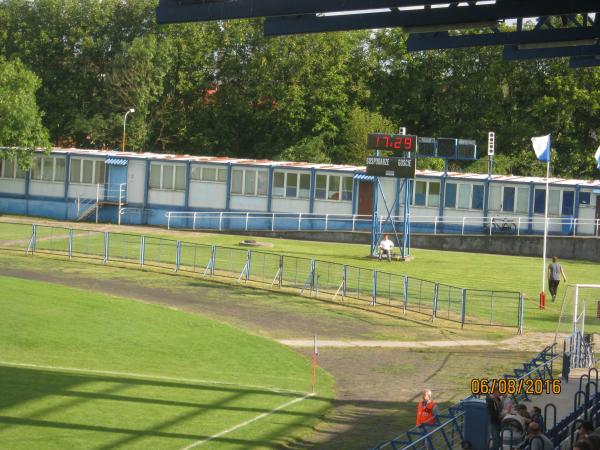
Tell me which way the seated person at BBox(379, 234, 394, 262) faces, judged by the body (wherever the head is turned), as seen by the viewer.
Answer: toward the camera

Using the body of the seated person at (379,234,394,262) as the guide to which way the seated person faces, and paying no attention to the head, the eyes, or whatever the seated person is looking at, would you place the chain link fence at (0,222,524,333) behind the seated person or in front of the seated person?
in front

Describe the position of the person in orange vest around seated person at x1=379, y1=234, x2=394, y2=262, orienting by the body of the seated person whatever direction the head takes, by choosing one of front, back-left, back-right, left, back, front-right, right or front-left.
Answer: front

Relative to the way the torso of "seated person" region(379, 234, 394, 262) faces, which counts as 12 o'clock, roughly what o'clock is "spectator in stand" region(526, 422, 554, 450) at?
The spectator in stand is roughly at 12 o'clock from the seated person.

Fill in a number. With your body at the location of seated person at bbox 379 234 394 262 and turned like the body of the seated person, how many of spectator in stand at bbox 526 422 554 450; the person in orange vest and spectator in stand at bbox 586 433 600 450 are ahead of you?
3

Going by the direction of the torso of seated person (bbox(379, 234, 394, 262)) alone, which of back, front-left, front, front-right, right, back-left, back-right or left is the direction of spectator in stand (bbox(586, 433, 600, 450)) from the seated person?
front

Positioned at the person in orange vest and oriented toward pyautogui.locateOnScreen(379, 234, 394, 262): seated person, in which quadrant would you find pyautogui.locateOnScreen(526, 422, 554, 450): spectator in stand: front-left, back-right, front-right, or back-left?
back-right
